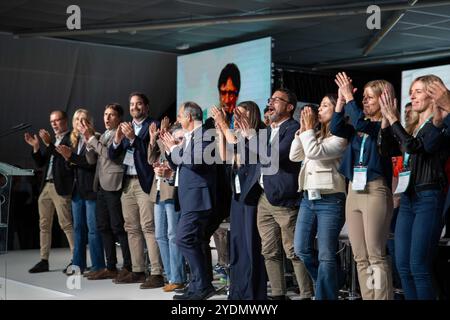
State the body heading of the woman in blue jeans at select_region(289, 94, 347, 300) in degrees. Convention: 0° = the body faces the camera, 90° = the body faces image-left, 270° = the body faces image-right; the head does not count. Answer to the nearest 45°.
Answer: approximately 45°

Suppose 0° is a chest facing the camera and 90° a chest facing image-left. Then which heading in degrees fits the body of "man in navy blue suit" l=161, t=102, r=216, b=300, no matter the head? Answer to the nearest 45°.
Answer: approximately 90°

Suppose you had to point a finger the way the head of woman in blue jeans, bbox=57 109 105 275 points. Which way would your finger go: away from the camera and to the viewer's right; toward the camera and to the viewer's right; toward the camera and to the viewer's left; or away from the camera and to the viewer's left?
toward the camera and to the viewer's right

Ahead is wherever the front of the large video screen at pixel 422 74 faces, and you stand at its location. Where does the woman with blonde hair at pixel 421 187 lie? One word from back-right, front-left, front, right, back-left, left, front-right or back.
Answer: front-left

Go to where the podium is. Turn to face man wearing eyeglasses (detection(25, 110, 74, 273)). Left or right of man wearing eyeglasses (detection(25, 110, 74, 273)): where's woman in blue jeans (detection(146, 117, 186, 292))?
right

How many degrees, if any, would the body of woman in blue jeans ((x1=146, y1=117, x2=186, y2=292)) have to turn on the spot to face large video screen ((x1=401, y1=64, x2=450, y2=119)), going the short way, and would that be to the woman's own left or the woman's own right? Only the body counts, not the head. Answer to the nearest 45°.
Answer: approximately 180°

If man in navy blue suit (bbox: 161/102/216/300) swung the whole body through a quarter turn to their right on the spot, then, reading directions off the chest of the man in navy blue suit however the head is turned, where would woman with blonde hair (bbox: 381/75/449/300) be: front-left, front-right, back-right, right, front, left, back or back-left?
back-right
